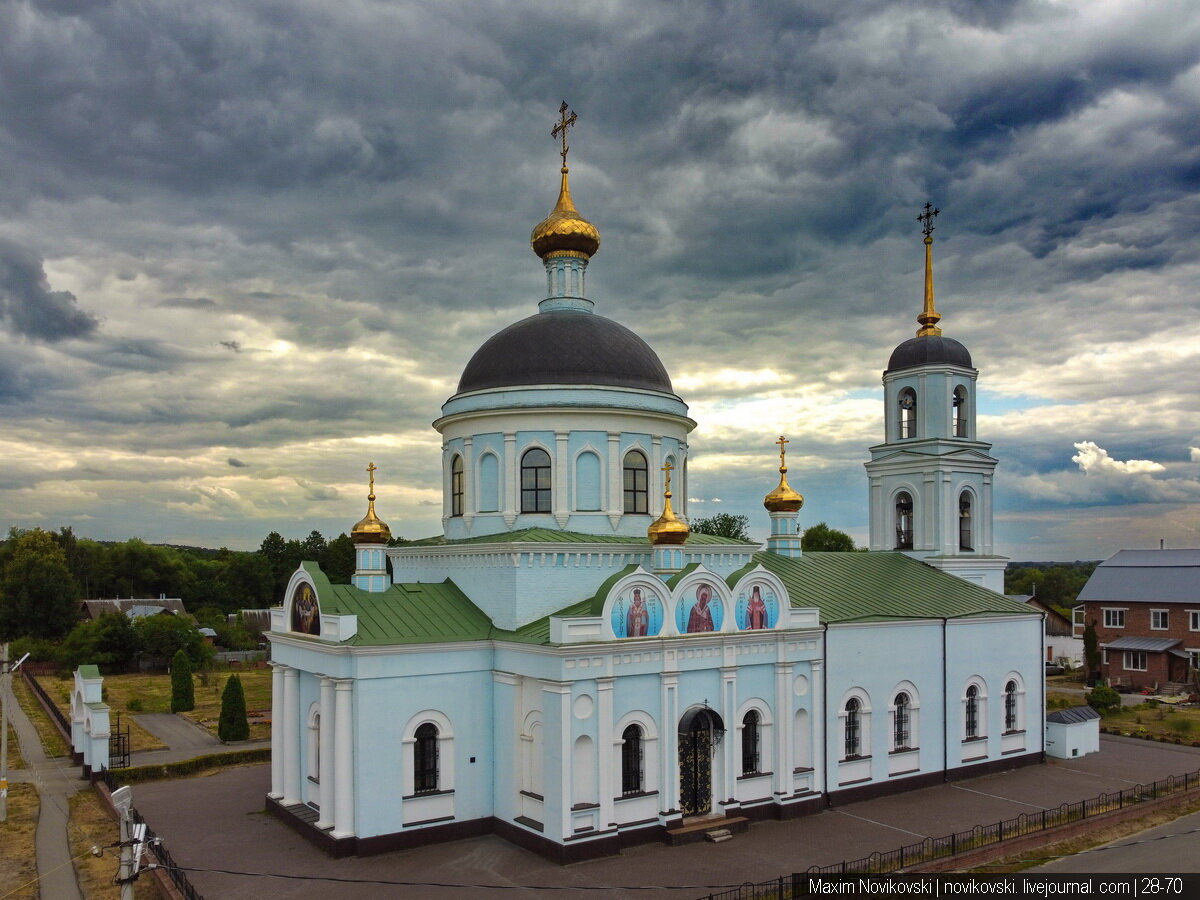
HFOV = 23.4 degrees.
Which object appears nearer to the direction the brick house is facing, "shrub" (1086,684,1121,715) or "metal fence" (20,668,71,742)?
the shrub

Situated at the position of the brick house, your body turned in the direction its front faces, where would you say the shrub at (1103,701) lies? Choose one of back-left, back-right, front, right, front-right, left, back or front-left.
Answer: front

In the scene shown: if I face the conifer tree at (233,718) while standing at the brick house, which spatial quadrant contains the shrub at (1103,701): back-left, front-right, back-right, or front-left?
front-left

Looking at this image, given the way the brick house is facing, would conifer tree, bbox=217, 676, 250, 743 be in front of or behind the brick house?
in front

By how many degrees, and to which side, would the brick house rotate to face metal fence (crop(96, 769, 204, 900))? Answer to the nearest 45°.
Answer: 0° — it already faces it

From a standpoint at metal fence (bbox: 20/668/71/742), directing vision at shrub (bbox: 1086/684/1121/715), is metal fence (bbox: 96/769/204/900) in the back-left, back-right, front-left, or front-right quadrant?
front-right

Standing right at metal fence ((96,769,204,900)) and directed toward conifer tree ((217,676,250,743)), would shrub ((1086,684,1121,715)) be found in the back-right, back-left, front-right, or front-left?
front-right

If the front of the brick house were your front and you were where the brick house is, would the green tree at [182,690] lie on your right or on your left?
on your right

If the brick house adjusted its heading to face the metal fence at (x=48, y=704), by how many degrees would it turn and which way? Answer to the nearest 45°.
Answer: approximately 45° to its right

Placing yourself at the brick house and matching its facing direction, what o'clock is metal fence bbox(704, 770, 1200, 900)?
The metal fence is roughly at 12 o'clock from the brick house.

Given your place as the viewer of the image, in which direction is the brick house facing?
facing the viewer
